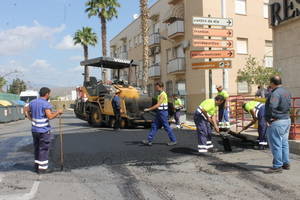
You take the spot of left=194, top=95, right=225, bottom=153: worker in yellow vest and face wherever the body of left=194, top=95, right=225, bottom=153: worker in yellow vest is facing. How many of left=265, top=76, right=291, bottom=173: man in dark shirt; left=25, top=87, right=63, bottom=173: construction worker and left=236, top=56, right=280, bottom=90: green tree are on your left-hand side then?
1

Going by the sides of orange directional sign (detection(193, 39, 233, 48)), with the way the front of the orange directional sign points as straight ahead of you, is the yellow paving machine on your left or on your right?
on your right

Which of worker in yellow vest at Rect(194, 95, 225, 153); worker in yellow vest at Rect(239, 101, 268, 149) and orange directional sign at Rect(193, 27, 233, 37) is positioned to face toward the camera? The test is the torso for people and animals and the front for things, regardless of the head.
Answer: the orange directional sign

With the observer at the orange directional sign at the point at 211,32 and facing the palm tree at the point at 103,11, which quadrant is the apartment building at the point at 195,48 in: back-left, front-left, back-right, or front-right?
front-right

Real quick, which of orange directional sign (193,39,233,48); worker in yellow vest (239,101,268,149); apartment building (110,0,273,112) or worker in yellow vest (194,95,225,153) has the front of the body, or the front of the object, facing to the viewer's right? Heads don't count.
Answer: worker in yellow vest (194,95,225,153)

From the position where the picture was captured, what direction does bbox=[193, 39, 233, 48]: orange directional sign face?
facing the viewer

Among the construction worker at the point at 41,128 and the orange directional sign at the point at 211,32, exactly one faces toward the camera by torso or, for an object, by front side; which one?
the orange directional sign

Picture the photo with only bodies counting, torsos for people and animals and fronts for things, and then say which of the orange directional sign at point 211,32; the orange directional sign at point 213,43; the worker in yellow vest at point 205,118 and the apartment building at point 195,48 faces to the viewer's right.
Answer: the worker in yellow vest

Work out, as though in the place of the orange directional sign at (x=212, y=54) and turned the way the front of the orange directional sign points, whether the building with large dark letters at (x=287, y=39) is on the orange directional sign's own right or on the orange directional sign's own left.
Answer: on the orange directional sign's own left

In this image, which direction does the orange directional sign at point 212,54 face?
toward the camera

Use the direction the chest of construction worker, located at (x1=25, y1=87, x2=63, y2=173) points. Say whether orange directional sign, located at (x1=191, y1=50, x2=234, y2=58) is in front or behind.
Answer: in front

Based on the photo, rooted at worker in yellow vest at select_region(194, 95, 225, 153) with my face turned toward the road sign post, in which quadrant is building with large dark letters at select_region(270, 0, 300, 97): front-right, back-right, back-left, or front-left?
front-right

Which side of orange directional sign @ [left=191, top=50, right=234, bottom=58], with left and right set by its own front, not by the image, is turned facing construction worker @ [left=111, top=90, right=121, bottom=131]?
right

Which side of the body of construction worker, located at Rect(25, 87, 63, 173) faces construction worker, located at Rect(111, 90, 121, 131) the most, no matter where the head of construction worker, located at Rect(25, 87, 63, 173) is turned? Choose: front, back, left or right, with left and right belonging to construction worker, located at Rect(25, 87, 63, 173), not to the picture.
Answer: front
